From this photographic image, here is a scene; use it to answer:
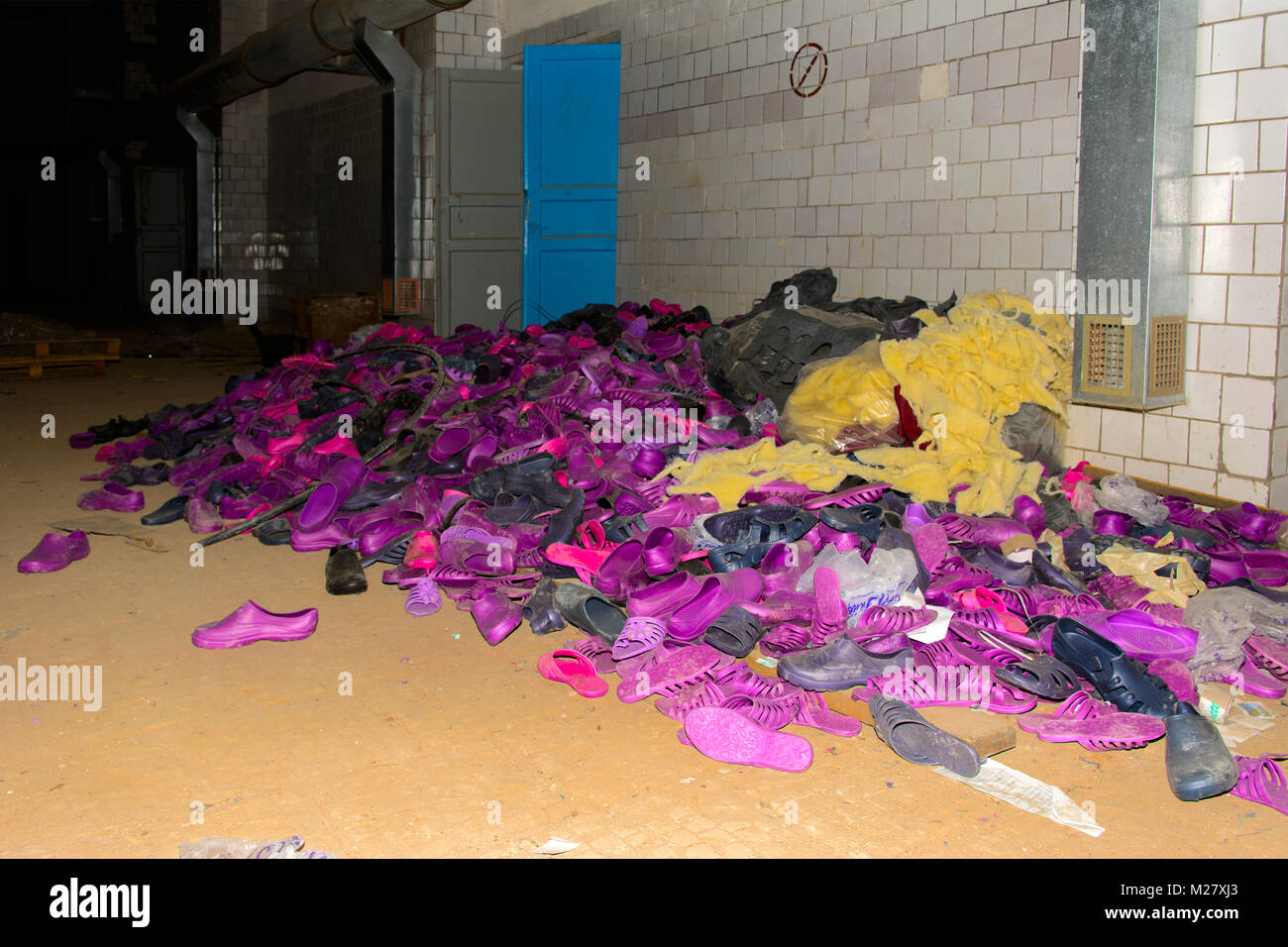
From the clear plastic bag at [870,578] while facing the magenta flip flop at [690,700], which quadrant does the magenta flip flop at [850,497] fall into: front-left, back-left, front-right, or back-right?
back-right

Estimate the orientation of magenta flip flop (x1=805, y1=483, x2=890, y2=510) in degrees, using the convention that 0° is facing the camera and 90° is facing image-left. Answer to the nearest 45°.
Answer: approximately 270°

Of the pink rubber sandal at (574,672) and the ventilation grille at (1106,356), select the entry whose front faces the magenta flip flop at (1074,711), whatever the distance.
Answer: the ventilation grille
